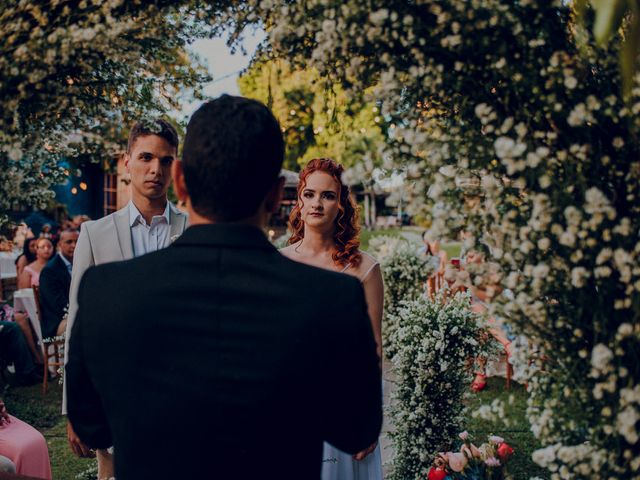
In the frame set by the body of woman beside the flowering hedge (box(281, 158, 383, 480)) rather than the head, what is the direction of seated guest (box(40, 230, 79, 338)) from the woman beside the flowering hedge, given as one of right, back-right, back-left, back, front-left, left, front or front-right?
back-right

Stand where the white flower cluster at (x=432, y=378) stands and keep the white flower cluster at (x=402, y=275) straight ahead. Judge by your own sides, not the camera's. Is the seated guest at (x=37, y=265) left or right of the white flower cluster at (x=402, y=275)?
left

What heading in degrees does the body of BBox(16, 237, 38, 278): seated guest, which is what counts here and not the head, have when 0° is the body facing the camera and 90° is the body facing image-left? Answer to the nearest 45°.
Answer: approximately 315°

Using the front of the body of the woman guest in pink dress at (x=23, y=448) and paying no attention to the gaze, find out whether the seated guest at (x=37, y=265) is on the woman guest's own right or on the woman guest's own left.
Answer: on the woman guest's own left

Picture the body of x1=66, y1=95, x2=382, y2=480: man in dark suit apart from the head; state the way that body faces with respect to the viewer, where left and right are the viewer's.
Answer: facing away from the viewer

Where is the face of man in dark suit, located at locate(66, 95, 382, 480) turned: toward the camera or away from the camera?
away from the camera
